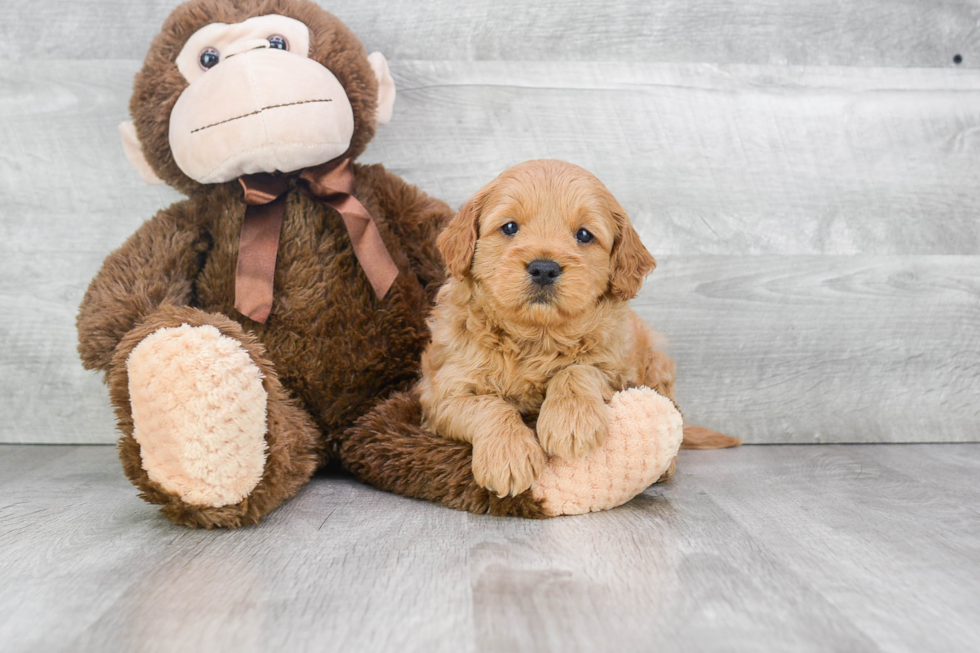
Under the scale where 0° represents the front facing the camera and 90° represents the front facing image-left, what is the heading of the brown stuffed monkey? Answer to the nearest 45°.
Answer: approximately 0°

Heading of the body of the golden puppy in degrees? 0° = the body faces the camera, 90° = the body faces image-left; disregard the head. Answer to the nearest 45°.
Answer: approximately 0°
